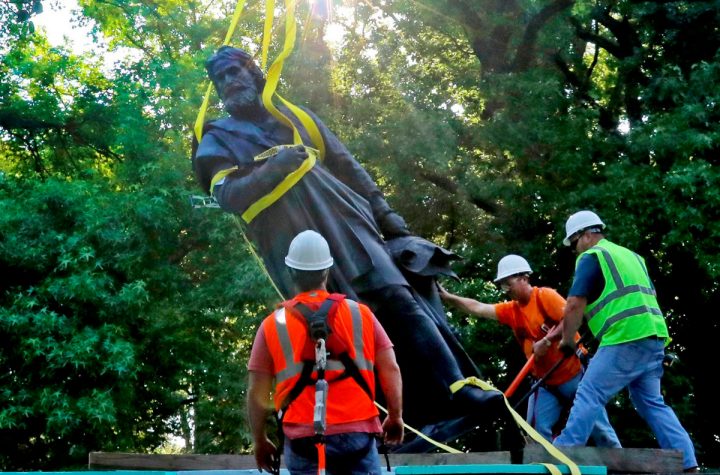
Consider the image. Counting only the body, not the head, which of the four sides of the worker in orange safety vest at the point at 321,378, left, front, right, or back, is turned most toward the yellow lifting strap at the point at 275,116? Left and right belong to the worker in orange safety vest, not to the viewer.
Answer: front

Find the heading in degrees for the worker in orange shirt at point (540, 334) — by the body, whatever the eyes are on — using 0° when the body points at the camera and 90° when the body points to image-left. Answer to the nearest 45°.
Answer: approximately 45°

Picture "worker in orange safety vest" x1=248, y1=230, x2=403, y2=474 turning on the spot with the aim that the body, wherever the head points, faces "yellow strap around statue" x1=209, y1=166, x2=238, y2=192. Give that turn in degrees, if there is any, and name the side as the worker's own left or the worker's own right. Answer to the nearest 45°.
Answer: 0° — they already face it

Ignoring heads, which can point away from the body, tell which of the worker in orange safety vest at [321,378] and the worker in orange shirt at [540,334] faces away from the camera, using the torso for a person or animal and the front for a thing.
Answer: the worker in orange safety vest at [321,378]

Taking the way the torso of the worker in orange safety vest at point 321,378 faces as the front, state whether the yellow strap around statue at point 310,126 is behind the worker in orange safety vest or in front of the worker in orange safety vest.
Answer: in front

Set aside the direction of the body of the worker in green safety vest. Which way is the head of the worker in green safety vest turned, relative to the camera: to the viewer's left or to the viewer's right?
to the viewer's left

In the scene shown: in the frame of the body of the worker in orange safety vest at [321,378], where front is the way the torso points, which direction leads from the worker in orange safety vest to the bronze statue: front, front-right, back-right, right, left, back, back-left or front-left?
front

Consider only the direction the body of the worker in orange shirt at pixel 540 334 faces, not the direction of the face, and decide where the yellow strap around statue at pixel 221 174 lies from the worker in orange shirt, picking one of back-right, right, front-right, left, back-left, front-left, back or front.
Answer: front

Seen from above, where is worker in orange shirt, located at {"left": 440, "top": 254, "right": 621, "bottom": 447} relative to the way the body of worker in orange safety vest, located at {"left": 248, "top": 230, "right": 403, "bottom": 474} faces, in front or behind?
in front

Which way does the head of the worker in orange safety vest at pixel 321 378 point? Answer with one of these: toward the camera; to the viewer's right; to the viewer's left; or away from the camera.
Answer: away from the camera

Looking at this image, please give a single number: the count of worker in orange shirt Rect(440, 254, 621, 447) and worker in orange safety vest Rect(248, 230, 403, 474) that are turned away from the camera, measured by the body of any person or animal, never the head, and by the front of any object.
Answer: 1

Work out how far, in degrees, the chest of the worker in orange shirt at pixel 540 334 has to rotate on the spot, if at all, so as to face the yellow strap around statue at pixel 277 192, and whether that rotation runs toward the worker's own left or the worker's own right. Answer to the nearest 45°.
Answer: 0° — they already face it

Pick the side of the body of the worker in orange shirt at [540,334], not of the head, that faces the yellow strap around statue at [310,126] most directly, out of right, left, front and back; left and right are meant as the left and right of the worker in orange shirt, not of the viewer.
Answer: front

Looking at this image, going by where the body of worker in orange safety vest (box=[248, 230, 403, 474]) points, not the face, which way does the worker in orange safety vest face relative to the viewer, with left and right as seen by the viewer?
facing away from the viewer
